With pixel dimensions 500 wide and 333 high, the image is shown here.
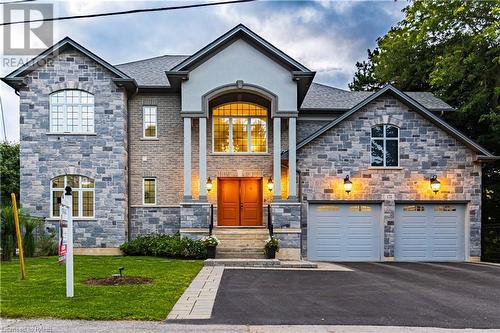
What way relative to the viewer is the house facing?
toward the camera
